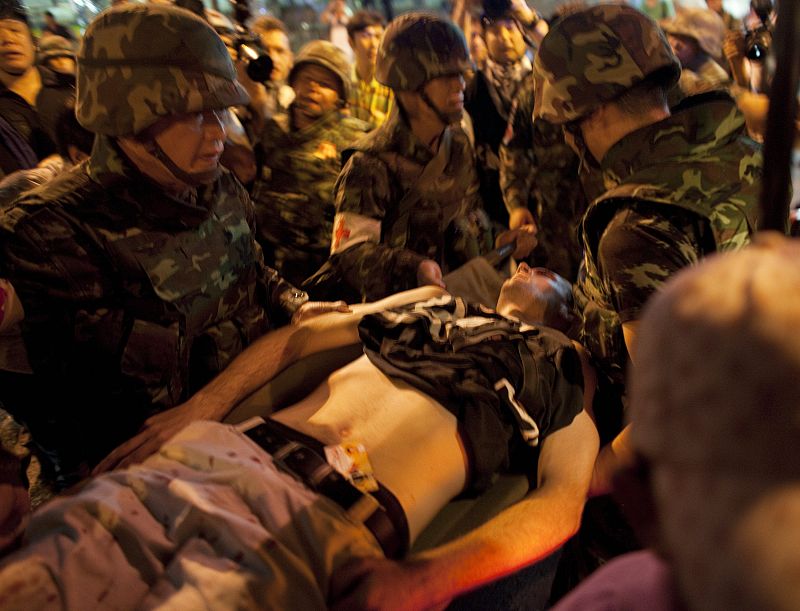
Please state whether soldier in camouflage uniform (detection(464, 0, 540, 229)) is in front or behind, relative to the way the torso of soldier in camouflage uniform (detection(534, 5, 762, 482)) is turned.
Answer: in front

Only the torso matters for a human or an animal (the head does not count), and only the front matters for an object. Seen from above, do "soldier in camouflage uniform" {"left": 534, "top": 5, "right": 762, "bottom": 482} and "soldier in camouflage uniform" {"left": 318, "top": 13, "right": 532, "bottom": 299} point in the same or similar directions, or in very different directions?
very different directions

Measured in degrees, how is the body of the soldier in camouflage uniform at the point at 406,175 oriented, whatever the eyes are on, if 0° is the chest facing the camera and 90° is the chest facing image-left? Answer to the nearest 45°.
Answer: approximately 315°

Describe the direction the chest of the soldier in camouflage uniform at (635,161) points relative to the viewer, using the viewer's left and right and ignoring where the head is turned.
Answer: facing away from the viewer and to the left of the viewer

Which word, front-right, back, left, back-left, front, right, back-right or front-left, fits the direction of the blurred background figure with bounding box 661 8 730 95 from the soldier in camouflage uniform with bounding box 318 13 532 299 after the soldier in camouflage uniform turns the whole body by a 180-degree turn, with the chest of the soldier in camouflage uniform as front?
right

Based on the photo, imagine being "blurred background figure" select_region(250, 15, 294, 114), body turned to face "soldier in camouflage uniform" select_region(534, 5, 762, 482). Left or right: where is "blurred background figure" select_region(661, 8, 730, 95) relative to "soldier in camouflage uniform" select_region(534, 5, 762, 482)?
left
